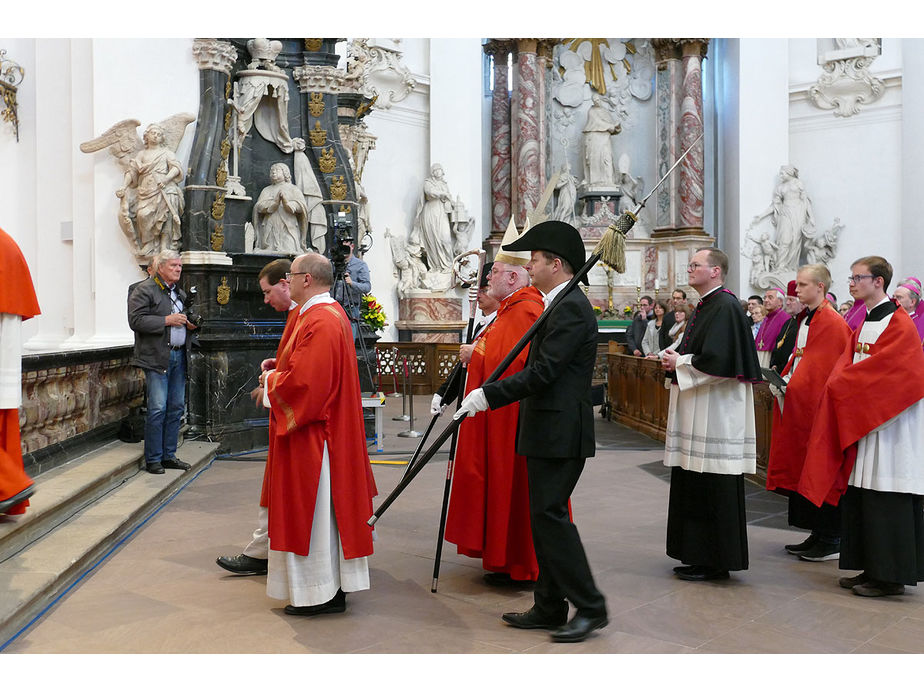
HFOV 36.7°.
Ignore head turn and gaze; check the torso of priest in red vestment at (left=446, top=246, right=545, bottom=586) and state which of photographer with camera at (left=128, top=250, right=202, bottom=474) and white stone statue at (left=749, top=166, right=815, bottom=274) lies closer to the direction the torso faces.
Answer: the photographer with camera

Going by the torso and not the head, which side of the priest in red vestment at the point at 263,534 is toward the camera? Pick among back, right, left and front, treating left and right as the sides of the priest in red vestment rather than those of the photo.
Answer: left

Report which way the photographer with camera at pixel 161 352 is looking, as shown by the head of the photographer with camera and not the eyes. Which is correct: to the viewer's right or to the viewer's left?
to the viewer's right

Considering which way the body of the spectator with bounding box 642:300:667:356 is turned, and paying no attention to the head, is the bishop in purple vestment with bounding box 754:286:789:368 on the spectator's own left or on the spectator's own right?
on the spectator's own left

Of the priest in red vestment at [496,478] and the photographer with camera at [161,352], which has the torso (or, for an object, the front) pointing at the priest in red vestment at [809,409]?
the photographer with camera

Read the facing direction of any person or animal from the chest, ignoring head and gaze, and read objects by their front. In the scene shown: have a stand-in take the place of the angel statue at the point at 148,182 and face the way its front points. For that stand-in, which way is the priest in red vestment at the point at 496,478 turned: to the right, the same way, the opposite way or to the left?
to the right

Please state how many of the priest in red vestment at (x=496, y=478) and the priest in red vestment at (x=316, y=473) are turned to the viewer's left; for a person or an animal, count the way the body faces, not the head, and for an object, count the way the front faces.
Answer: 2

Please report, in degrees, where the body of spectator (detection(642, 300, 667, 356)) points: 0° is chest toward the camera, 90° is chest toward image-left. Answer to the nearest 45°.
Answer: approximately 45°

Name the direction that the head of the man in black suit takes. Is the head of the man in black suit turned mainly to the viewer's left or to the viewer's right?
to the viewer's left

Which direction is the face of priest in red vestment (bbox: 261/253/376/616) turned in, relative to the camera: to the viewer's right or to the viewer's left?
to the viewer's left

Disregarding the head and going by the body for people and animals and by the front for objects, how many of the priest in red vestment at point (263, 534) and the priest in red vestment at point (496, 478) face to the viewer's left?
2

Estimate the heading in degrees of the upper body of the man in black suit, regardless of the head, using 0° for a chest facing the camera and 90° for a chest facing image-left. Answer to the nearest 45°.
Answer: approximately 90°
